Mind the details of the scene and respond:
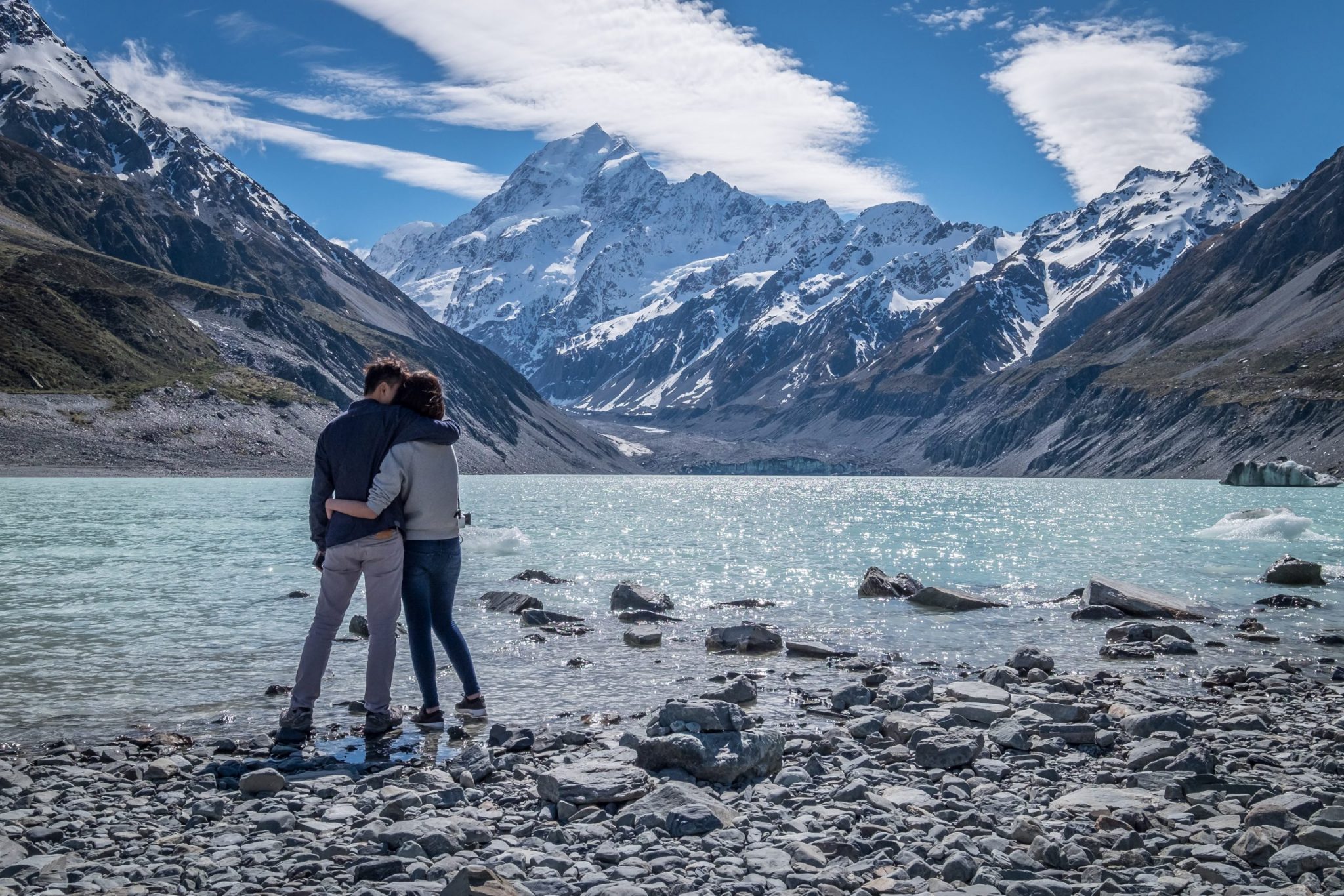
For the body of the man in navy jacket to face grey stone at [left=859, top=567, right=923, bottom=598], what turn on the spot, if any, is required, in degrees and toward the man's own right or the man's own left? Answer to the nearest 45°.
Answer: approximately 45° to the man's own right

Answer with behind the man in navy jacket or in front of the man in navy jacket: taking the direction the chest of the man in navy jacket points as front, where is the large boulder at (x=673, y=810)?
behind

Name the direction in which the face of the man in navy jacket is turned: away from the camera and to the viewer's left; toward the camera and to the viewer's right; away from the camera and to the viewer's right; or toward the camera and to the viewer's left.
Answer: away from the camera and to the viewer's right

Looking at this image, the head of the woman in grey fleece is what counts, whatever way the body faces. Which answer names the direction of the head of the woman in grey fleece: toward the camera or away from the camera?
away from the camera

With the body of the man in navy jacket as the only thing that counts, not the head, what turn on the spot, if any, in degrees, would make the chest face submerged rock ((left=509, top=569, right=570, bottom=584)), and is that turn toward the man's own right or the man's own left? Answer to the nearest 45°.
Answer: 0° — they already face it

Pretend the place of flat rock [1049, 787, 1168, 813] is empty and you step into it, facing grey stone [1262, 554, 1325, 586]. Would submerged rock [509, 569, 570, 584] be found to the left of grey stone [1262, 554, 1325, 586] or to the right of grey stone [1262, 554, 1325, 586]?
left

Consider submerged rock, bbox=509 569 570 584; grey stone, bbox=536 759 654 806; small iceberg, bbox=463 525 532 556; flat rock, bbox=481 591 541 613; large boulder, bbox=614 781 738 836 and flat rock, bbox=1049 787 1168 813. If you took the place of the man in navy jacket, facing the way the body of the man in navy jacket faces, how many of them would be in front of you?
3

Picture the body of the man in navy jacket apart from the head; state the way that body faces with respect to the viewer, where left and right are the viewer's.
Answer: facing away from the viewer

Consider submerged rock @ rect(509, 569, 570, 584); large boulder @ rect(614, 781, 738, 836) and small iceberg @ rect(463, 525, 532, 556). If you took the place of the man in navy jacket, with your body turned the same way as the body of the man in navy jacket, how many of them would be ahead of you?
2

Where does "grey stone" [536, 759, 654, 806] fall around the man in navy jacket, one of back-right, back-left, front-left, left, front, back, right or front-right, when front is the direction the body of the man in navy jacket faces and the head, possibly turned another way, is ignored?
back-right

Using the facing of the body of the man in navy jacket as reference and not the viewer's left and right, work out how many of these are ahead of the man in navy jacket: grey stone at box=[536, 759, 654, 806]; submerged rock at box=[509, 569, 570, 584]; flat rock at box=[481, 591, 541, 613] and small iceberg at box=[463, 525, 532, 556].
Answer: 3
